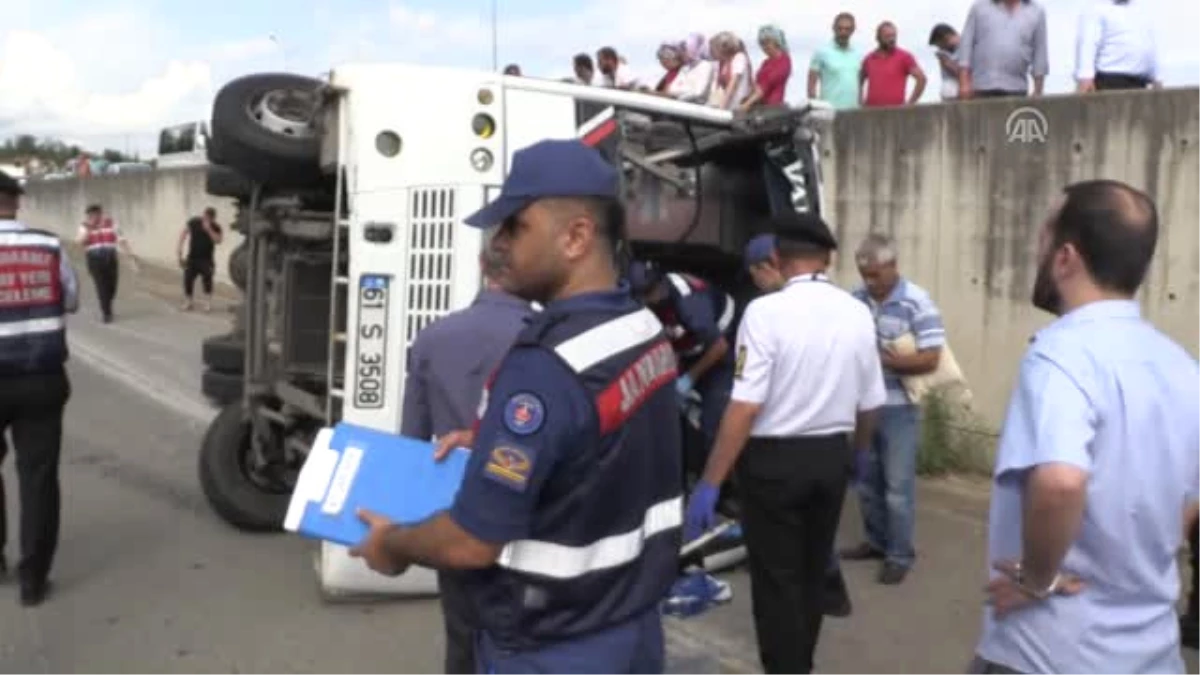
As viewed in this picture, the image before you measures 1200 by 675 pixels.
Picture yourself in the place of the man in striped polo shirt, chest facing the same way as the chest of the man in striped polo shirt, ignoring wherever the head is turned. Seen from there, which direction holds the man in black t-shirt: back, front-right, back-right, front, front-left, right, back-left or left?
right

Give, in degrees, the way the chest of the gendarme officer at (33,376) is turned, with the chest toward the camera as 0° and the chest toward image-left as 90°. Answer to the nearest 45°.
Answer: approximately 180°

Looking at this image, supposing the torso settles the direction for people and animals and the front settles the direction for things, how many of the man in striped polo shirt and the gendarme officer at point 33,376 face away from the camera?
1

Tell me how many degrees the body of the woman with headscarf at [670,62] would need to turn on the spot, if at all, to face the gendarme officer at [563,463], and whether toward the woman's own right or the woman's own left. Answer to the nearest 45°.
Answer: approximately 45° to the woman's own left

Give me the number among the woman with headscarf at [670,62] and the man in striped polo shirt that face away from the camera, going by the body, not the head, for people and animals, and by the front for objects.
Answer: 0

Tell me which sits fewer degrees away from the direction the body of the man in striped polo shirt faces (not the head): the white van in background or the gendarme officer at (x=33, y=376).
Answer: the gendarme officer

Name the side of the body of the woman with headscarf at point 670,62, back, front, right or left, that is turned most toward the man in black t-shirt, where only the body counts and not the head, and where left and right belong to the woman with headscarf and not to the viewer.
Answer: right

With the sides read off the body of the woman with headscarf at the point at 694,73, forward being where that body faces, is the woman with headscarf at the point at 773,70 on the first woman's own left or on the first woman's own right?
on the first woman's own left

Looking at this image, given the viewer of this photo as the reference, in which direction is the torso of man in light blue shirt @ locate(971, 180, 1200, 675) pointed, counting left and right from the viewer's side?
facing away from the viewer and to the left of the viewer

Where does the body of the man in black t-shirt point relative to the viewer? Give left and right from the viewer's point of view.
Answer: facing the viewer and to the right of the viewer

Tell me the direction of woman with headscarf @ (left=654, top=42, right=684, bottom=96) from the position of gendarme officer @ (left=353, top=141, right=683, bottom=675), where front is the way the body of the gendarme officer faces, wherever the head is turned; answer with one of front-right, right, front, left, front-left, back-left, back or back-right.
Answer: front-right

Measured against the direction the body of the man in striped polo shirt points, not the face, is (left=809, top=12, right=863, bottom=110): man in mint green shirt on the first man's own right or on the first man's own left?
on the first man's own right

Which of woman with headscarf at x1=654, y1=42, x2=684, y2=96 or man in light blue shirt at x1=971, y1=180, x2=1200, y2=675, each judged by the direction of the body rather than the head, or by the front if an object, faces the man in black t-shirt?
the man in light blue shirt

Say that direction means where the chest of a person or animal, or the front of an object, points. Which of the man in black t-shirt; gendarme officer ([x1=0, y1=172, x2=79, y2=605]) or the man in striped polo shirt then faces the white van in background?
the gendarme officer

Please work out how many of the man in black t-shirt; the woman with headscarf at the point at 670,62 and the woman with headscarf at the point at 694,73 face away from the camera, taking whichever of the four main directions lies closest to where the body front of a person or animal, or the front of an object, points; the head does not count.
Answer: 0

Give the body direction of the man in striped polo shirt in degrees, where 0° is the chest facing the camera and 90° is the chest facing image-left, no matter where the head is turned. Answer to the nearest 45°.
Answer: approximately 45°

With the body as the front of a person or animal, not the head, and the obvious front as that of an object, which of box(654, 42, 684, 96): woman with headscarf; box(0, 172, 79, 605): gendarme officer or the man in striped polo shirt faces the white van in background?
the gendarme officer
